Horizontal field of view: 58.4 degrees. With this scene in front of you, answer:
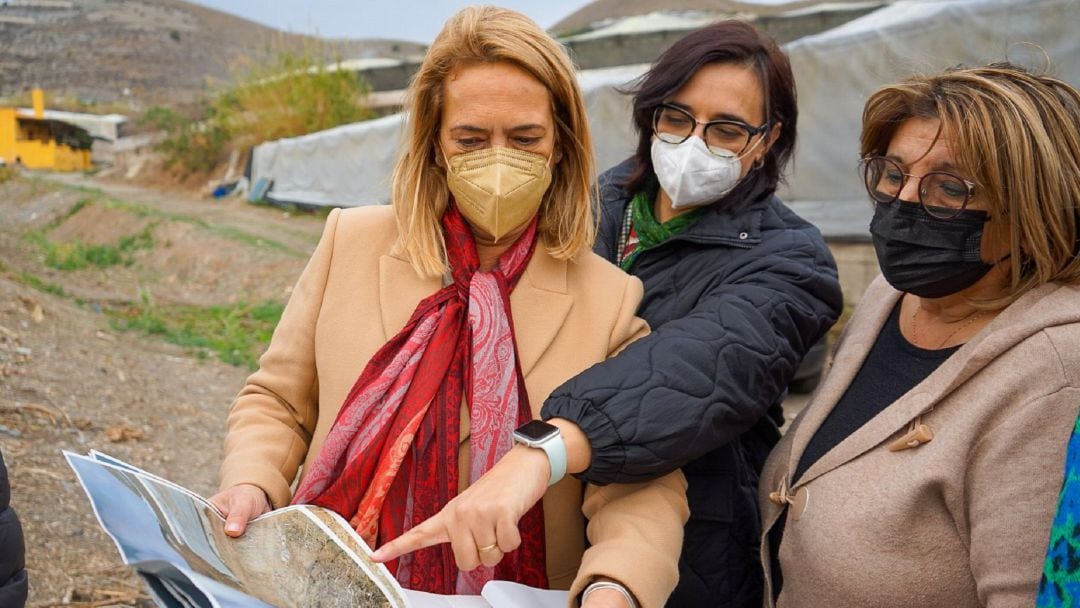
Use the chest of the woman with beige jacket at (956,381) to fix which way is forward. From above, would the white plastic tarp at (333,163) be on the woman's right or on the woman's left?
on the woman's right

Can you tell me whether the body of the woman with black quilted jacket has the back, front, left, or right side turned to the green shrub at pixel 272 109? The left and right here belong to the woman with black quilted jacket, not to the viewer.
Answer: right

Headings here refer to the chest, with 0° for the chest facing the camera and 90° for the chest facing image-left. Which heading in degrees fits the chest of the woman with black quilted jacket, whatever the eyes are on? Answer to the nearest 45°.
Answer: approximately 45°

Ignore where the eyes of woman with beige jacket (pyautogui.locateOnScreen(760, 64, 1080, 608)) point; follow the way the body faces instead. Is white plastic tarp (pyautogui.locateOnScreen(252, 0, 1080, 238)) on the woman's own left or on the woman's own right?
on the woman's own right

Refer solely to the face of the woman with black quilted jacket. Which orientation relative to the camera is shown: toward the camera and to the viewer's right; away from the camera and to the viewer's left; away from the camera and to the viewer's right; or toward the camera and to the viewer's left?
toward the camera and to the viewer's left

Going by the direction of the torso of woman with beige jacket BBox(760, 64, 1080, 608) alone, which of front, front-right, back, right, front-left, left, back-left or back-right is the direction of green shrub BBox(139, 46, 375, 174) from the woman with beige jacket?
right

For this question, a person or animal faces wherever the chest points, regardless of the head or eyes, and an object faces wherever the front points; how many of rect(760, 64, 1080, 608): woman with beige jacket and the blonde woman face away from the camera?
0

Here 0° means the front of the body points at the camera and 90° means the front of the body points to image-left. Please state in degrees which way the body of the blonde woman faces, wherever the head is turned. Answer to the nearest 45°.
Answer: approximately 0°

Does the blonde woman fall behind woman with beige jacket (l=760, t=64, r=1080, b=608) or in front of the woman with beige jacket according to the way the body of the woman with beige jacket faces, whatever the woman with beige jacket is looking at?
in front

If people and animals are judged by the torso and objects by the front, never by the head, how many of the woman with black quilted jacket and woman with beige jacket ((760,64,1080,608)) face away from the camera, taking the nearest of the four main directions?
0
